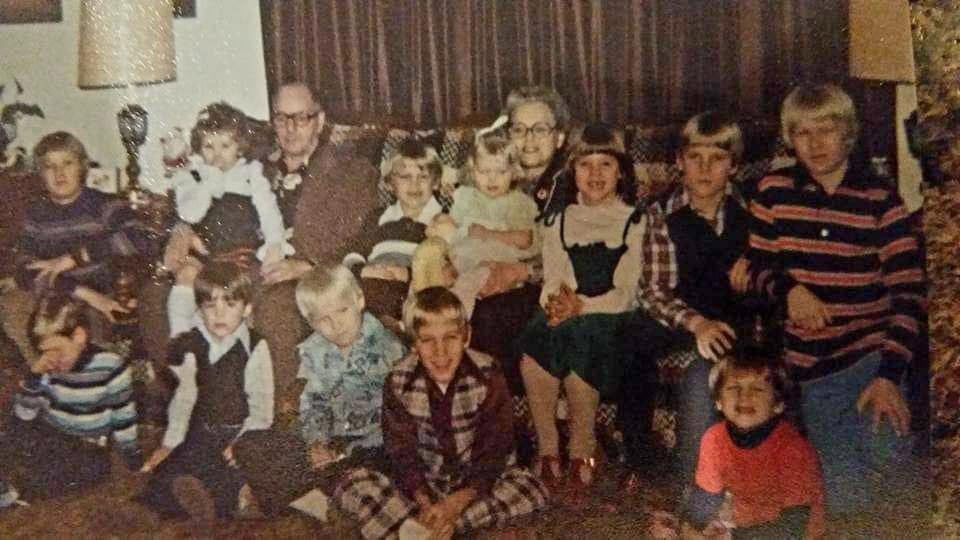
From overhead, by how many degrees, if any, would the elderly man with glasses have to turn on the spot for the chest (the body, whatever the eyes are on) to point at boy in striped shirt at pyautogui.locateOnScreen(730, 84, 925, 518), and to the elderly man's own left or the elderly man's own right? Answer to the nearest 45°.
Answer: approximately 135° to the elderly man's own left

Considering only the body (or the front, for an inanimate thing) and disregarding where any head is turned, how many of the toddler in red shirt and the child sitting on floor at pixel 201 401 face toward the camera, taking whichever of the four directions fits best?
2

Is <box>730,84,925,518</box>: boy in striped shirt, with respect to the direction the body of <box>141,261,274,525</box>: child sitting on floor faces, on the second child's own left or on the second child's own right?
on the second child's own left

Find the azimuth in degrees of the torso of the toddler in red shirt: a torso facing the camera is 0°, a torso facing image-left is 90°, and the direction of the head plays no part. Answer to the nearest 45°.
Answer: approximately 0°
